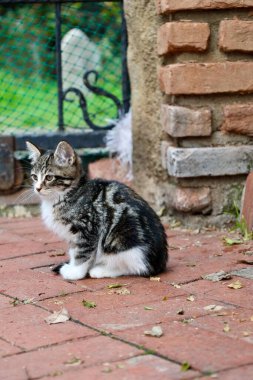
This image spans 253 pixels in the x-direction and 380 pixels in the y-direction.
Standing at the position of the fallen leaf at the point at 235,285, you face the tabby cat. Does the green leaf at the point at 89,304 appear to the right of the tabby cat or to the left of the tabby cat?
left

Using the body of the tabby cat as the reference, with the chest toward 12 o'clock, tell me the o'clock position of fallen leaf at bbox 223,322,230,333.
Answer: The fallen leaf is roughly at 8 o'clock from the tabby cat.

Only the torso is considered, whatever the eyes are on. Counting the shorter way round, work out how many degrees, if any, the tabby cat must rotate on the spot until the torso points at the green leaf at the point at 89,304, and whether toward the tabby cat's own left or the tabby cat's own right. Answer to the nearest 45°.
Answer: approximately 90° to the tabby cat's own left

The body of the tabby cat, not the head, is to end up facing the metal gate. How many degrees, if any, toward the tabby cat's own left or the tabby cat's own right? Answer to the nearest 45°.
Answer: approximately 90° to the tabby cat's own right

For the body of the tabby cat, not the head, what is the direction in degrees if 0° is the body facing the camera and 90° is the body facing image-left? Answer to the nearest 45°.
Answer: approximately 90°

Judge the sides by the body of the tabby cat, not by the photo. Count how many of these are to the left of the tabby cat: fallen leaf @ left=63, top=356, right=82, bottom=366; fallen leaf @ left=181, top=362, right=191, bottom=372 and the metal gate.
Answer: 2

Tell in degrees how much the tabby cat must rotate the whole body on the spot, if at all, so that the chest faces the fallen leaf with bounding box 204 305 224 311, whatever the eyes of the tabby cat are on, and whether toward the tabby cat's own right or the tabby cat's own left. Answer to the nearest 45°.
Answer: approximately 135° to the tabby cat's own left

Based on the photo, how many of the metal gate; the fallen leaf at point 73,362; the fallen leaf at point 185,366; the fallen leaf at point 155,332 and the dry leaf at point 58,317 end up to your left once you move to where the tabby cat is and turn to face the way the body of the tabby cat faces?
4

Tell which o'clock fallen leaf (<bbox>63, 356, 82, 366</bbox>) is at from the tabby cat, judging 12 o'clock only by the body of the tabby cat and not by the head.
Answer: The fallen leaf is roughly at 9 o'clock from the tabby cat.

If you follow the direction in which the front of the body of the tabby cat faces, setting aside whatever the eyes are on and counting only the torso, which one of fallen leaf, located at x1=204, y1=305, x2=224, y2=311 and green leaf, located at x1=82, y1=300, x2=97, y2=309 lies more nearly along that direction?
the green leaf

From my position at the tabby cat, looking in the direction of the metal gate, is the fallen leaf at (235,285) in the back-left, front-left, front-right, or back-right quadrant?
back-right
